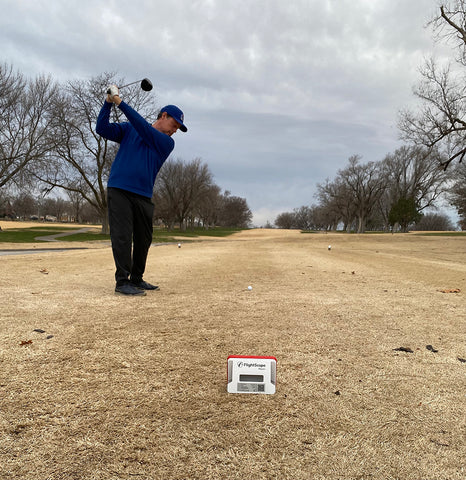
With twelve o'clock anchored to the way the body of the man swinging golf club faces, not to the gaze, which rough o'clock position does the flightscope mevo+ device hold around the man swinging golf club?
The flightscope mevo+ device is roughly at 1 o'clock from the man swinging golf club.

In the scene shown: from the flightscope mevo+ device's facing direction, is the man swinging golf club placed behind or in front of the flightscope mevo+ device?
in front

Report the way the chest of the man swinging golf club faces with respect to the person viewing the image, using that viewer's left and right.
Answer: facing the viewer and to the right of the viewer

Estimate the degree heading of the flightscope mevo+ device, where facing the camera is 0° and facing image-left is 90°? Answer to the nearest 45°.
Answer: approximately 180°

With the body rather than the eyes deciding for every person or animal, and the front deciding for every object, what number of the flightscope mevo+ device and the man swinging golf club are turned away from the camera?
1

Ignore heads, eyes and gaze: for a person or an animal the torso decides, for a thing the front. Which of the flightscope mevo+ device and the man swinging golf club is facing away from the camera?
the flightscope mevo+ device
